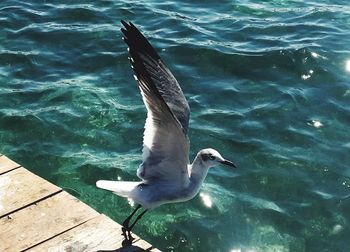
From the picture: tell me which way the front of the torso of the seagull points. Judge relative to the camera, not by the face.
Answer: to the viewer's right
